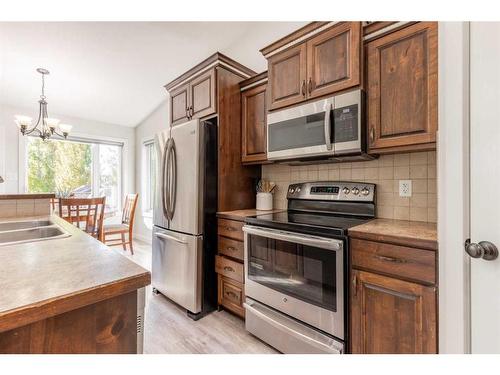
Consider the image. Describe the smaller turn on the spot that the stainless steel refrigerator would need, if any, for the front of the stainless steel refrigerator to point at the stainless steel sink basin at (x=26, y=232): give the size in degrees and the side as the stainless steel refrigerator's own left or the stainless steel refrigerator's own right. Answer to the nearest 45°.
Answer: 0° — it already faces it

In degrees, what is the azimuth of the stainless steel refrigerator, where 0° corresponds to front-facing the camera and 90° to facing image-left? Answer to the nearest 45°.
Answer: approximately 45°

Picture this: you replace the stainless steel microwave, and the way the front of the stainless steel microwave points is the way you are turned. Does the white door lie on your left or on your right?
on your left

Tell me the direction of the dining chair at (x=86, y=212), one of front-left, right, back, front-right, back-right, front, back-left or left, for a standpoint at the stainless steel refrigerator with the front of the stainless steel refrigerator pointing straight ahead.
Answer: right

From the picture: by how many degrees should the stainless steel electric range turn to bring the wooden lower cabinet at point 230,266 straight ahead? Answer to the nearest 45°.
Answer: approximately 90° to its right

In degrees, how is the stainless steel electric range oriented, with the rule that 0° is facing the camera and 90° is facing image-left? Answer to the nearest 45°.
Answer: approximately 45°

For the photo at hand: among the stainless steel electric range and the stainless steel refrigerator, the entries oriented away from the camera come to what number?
0

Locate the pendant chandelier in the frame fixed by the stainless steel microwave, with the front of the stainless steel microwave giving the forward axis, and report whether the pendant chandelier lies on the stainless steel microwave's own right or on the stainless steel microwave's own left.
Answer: on the stainless steel microwave's own right

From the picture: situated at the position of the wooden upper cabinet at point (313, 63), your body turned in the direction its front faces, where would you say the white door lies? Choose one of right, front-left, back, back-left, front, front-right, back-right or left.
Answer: left

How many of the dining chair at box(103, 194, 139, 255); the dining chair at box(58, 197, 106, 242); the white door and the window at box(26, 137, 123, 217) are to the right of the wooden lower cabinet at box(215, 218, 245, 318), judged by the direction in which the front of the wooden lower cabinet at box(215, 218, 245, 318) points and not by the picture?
3
